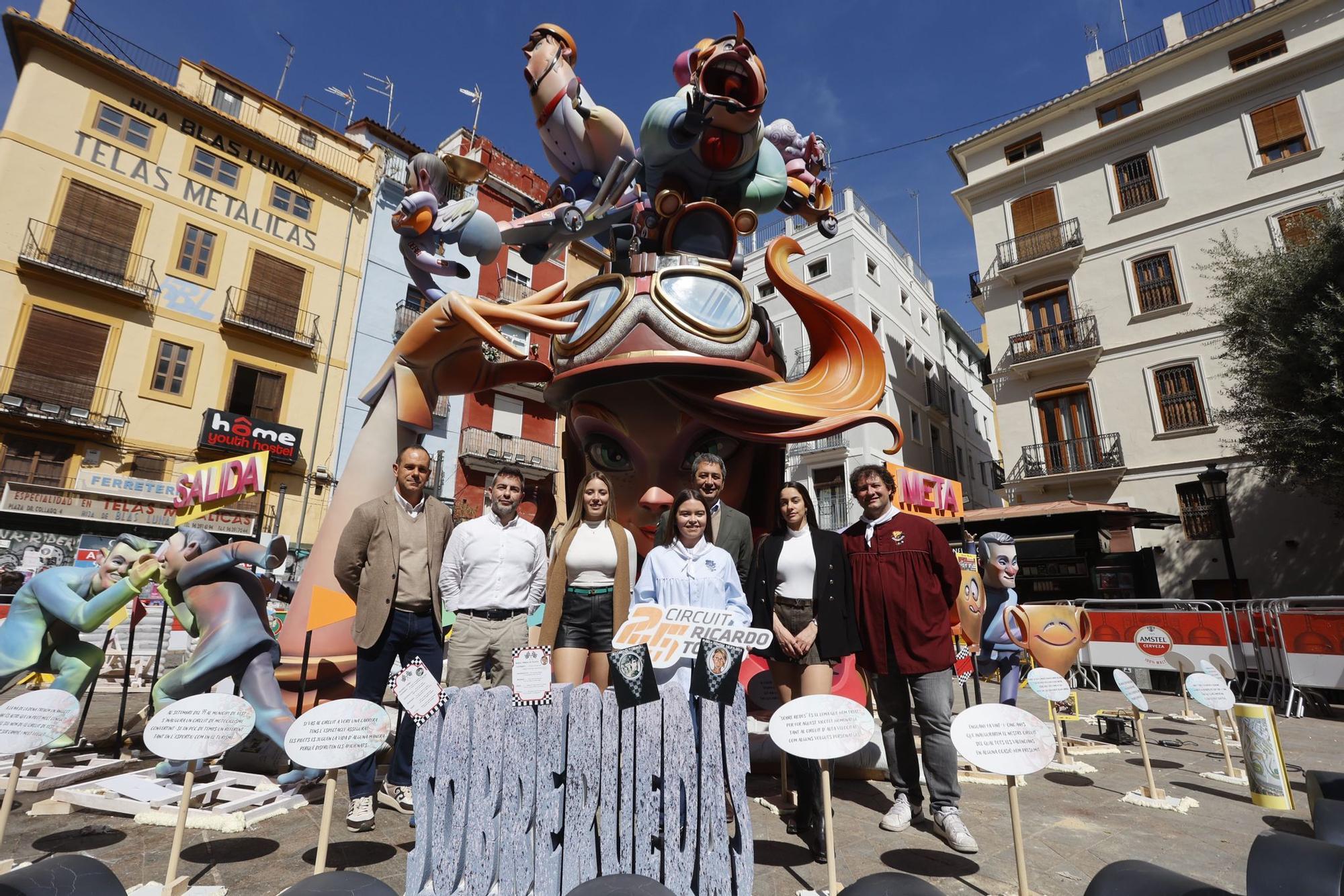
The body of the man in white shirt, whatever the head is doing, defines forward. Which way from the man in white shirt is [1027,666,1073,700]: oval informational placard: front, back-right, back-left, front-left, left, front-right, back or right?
left

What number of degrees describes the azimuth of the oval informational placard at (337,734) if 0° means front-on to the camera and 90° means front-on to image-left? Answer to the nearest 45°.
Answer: approximately 0°

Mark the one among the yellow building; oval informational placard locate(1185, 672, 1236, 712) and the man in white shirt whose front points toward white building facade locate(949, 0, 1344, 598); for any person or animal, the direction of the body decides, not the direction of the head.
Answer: the yellow building

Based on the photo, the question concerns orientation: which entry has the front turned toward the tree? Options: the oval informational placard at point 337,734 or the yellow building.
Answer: the yellow building

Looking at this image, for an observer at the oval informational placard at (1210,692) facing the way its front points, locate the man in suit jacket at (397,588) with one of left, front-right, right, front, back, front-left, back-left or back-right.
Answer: front-right

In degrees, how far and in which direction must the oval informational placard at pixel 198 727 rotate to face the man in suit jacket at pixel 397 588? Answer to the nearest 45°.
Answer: approximately 135° to its left

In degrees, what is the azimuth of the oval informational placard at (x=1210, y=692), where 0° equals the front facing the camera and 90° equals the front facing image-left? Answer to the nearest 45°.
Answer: approximately 0°
